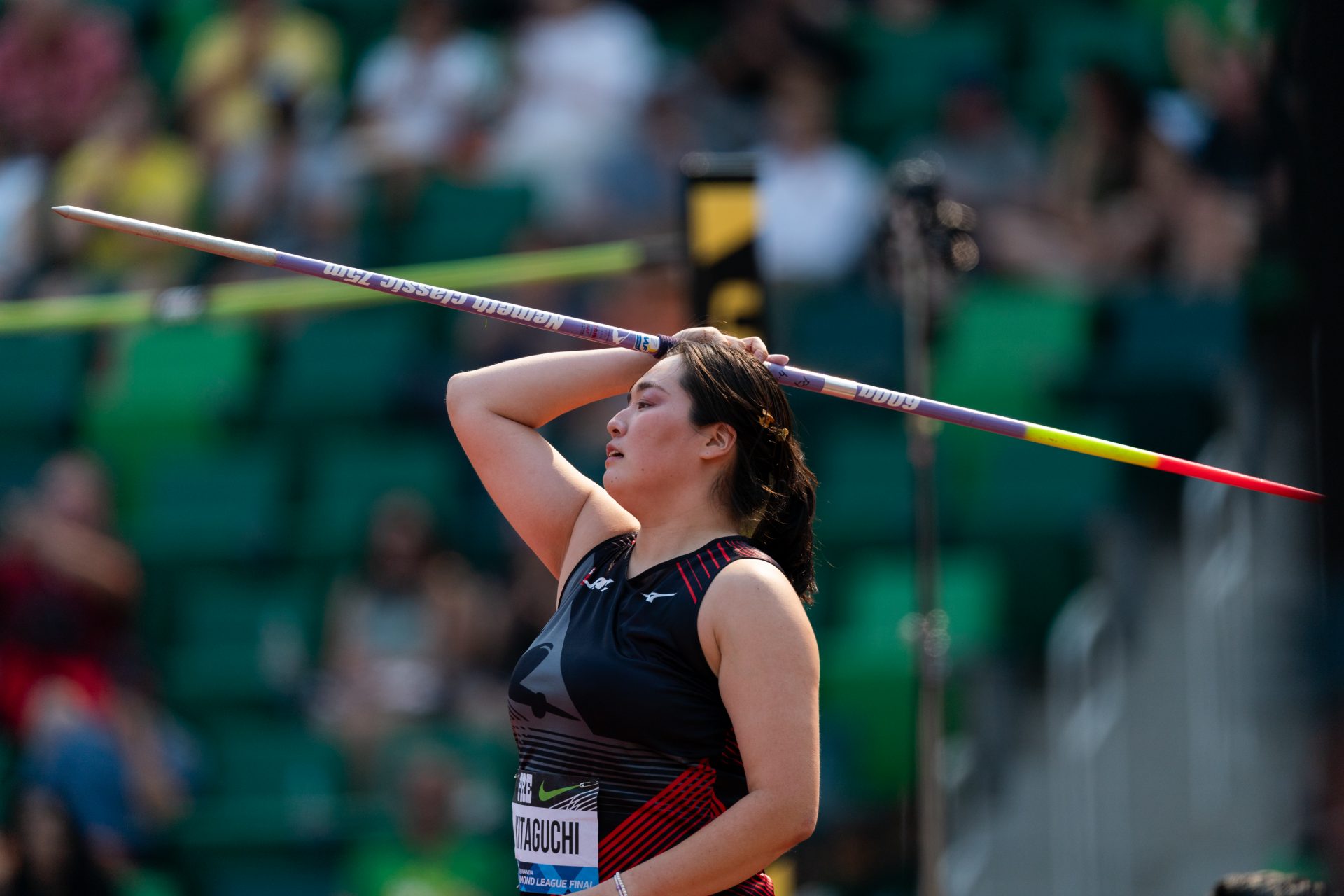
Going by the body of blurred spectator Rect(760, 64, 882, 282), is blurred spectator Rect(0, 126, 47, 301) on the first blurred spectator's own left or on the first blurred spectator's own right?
on the first blurred spectator's own right

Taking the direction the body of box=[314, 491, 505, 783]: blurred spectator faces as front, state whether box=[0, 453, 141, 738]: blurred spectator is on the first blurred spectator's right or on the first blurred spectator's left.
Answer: on the first blurred spectator's right

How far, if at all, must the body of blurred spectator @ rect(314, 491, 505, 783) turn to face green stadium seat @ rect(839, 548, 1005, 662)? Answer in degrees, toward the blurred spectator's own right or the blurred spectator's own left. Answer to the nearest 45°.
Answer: approximately 45° to the blurred spectator's own left

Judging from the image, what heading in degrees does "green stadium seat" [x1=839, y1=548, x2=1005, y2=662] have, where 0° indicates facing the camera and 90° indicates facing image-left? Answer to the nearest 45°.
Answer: approximately 0°

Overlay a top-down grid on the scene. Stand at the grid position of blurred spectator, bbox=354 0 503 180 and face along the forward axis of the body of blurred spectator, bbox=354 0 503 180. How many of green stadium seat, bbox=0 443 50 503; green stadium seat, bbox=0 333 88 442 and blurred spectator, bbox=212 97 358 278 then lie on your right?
3

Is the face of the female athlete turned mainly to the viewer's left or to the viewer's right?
to the viewer's left
